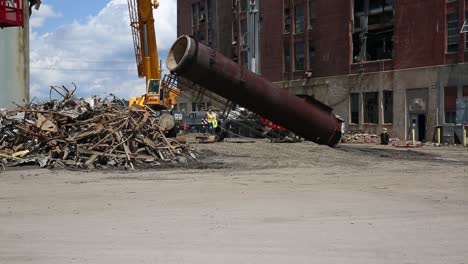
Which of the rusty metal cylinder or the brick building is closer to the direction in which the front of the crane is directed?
the rusty metal cylinder
